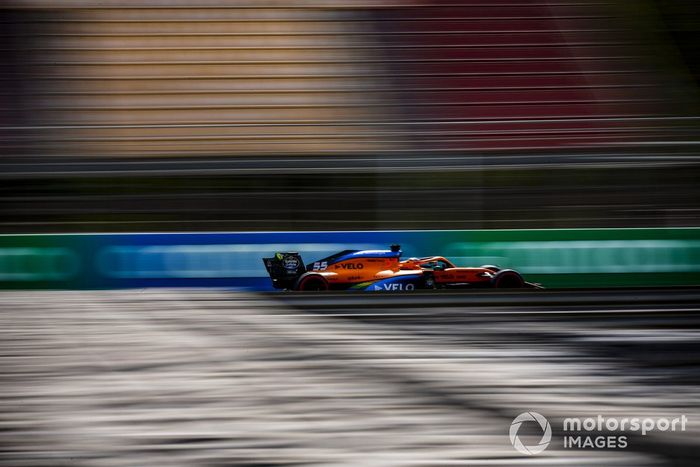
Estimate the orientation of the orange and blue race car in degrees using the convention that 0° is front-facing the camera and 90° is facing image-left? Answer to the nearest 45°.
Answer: approximately 270°

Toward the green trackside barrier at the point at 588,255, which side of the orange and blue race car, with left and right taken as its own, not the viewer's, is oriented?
front
